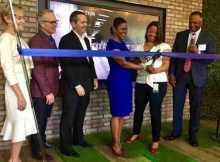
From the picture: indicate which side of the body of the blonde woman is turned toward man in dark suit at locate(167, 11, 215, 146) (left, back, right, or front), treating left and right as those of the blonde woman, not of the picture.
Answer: front

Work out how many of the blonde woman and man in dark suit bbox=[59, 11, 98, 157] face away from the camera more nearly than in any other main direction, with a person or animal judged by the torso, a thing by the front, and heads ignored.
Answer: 0

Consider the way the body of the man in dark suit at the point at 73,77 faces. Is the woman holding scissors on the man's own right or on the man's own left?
on the man's own left

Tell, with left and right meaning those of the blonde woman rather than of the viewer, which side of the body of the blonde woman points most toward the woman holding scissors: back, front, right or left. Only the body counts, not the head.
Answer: front

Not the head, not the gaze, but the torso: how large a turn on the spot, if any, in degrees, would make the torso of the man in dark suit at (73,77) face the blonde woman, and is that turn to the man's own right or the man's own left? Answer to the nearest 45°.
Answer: approximately 90° to the man's own right

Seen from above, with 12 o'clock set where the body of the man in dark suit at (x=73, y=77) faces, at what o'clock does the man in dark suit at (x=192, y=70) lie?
the man in dark suit at (x=192, y=70) is roughly at 10 o'clock from the man in dark suit at (x=73, y=77).
